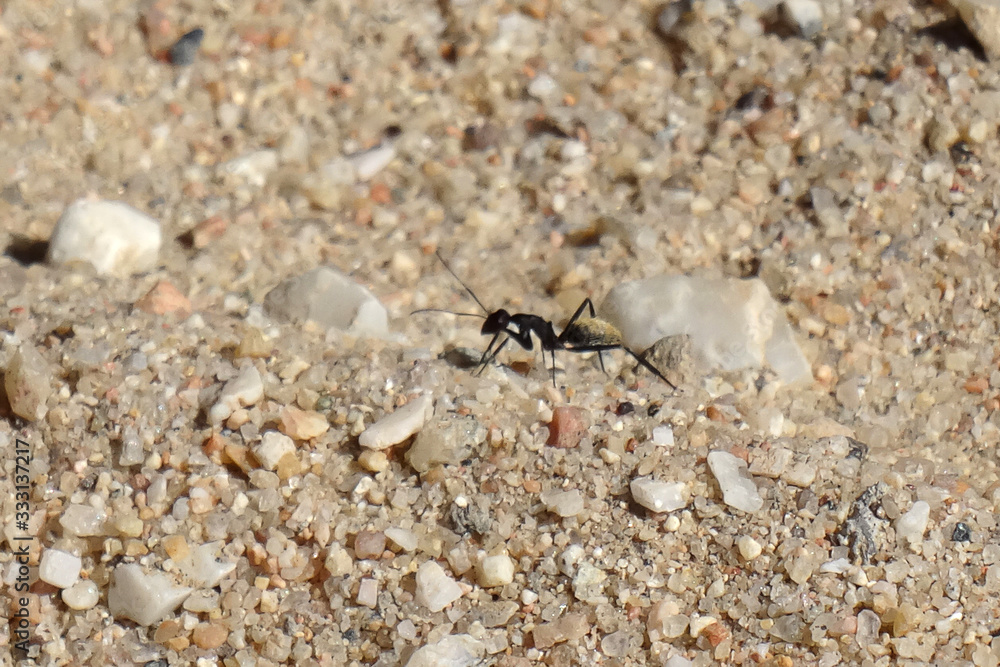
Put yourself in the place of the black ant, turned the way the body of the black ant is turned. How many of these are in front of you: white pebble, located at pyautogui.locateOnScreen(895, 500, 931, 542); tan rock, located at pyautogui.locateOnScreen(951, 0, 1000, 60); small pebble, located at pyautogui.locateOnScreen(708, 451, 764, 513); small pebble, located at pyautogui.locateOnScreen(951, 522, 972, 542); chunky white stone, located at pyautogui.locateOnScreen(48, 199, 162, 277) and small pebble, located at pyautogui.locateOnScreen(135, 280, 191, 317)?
2

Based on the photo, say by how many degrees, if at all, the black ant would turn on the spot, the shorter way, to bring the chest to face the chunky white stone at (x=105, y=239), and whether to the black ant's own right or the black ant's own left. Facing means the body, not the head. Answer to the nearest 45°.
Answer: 0° — it already faces it

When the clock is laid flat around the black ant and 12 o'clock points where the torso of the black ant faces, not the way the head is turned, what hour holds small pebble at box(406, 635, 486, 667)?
The small pebble is roughly at 9 o'clock from the black ant.

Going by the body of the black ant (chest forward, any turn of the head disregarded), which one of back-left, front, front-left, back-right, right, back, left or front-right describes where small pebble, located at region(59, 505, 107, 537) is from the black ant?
front-left

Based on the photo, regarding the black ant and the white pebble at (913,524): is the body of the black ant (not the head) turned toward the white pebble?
no

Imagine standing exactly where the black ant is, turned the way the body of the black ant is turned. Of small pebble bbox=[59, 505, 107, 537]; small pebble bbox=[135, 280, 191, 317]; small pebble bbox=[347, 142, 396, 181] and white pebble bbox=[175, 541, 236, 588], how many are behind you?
0

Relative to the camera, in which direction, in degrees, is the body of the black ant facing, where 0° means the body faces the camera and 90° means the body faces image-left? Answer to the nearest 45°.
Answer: approximately 90°

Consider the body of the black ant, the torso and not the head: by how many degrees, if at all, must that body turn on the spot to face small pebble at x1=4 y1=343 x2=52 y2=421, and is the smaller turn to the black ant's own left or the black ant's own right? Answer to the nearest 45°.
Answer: approximately 45° to the black ant's own left

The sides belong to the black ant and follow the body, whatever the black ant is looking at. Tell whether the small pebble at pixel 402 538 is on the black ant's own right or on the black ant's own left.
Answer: on the black ant's own left

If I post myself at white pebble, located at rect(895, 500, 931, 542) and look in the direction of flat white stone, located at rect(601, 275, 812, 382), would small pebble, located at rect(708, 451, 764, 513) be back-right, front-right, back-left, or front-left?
front-left

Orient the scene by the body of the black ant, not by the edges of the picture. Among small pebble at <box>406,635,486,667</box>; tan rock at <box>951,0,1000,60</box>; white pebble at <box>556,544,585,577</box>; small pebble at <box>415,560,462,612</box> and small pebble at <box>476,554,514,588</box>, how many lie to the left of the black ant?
4

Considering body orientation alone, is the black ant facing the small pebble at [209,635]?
no

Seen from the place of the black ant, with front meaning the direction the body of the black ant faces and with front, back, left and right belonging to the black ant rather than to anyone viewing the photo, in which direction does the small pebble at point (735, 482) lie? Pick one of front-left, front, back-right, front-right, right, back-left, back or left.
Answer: back-left

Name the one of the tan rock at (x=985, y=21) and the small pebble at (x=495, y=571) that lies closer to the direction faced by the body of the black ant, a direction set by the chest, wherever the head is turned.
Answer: the small pebble

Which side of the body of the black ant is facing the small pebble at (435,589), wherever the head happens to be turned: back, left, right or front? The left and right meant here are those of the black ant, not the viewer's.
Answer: left
